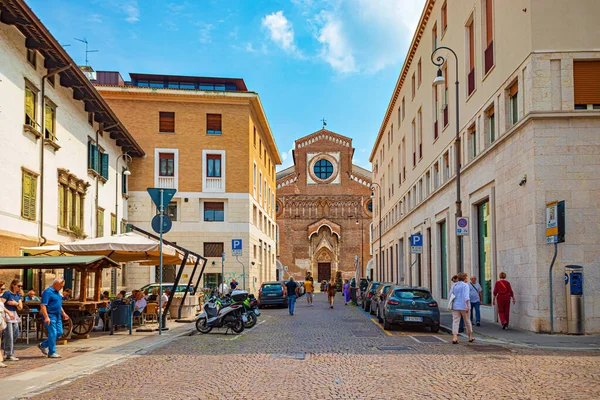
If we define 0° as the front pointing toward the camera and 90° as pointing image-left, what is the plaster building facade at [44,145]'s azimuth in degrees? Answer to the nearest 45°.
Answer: approximately 315°
